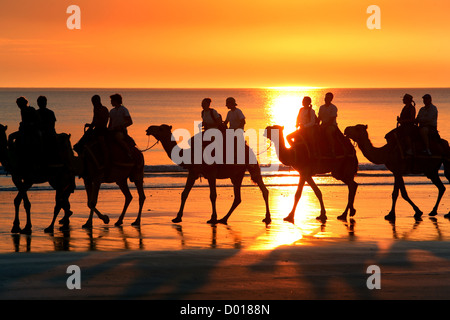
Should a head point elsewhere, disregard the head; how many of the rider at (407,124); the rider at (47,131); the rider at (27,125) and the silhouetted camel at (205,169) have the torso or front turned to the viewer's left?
4

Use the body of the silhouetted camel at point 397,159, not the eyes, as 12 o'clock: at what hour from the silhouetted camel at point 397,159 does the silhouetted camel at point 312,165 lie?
the silhouetted camel at point 312,165 is roughly at 11 o'clock from the silhouetted camel at point 397,159.

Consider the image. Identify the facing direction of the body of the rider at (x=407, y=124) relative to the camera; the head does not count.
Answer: to the viewer's left

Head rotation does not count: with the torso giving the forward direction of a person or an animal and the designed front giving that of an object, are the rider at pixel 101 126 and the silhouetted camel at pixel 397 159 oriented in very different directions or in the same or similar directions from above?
same or similar directions

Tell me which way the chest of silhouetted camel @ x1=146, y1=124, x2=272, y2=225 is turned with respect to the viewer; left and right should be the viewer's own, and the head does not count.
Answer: facing to the left of the viewer

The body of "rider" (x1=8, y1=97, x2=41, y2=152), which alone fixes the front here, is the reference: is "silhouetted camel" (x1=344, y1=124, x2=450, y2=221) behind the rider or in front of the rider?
behind

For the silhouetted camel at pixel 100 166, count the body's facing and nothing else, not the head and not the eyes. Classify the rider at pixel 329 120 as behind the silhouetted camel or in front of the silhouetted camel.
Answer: behind

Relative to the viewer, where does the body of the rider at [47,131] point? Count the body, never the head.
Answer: to the viewer's left

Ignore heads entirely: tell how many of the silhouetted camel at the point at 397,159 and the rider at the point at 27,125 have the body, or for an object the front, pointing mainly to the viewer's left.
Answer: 2

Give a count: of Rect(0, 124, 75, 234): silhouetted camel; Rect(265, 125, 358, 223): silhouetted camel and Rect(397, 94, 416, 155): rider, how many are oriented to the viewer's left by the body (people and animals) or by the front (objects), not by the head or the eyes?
3

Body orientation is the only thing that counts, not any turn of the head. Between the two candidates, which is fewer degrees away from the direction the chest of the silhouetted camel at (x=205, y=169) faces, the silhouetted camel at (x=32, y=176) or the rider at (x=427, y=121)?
the silhouetted camel

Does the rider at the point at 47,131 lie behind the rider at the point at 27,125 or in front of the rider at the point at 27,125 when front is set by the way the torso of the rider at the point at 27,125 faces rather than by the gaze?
behind
